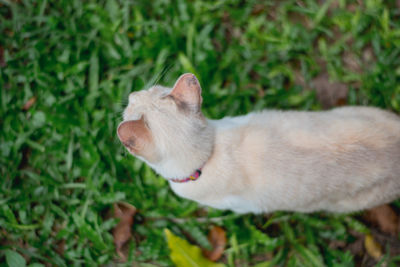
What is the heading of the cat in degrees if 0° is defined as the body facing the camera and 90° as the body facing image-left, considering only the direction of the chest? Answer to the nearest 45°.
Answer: approximately 90°
